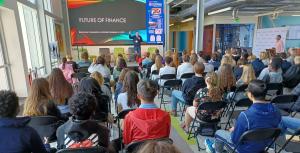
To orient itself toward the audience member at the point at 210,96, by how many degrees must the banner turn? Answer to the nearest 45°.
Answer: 0° — it already faces them

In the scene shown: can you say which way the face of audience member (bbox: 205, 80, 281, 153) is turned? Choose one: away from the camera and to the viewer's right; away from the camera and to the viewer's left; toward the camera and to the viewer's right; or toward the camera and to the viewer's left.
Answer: away from the camera and to the viewer's left

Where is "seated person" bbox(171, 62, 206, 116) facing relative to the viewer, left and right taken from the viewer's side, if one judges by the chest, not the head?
facing away from the viewer and to the left of the viewer

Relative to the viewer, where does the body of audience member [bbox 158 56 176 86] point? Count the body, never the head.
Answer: away from the camera

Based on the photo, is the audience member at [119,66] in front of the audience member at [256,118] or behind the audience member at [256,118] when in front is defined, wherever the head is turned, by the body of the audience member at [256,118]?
in front

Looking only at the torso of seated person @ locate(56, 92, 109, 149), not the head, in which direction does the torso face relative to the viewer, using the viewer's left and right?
facing away from the viewer

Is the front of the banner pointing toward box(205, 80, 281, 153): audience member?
yes

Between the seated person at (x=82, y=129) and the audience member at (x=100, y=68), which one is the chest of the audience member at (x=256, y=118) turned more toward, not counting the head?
the audience member

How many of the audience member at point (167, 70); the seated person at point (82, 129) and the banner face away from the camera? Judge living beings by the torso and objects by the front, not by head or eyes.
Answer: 2

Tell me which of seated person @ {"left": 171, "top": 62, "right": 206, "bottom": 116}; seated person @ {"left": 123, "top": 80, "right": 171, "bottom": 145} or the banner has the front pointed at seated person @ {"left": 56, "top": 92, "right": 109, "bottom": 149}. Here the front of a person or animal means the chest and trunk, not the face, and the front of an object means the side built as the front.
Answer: the banner

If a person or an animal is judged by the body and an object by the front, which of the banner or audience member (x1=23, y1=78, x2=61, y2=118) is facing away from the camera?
the audience member

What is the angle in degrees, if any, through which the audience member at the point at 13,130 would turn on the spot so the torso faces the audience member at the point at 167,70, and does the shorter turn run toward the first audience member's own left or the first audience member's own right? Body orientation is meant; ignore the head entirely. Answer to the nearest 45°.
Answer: approximately 45° to the first audience member's own right

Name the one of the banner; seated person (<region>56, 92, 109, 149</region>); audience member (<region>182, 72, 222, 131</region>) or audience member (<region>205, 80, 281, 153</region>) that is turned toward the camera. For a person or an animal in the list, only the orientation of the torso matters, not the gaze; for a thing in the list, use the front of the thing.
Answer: the banner

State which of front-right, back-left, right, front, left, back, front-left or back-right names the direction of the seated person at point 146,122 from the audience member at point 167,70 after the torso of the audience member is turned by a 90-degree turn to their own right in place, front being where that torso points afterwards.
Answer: right

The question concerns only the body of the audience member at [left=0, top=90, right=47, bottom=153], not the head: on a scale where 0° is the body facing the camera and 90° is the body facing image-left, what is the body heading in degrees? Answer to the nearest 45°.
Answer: approximately 180°

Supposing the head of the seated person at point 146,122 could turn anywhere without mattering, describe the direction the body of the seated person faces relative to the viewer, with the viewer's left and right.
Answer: facing away from the viewer

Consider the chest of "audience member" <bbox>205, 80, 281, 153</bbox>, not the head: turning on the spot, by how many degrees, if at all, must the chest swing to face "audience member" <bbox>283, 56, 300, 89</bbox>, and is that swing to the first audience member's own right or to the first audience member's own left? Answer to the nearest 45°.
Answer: approximately 45° to the first audience member's own right

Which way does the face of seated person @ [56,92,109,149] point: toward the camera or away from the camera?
away from the camera

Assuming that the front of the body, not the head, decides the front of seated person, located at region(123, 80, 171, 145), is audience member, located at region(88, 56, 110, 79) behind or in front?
in front
